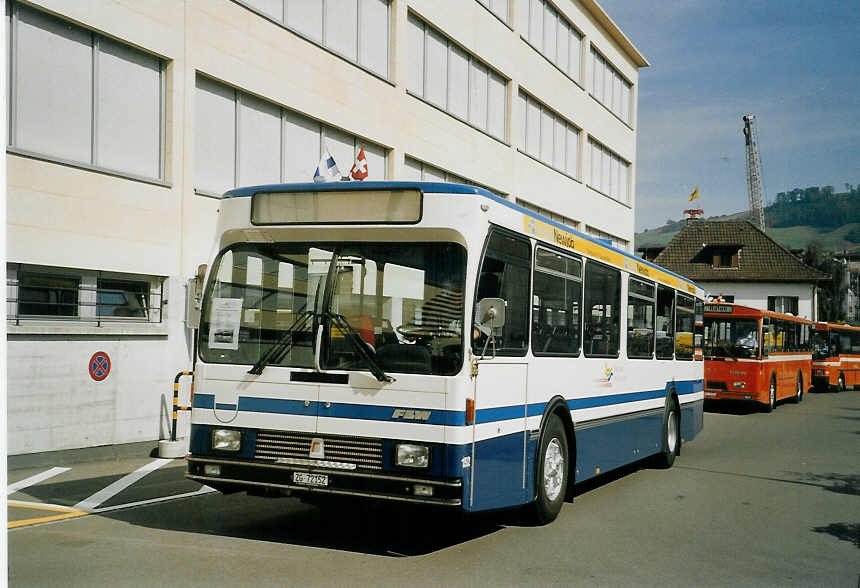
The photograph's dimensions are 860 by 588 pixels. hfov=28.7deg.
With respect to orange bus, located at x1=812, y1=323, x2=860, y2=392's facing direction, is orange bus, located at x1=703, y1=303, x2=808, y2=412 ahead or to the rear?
ahead

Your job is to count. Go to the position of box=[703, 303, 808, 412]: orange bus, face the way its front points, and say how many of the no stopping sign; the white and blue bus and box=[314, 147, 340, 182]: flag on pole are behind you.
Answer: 0

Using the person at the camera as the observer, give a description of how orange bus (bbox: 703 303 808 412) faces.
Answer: facing the viewer and to the left of the viewer

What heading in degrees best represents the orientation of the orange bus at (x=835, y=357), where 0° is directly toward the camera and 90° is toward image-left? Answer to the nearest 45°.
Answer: approximately 45°

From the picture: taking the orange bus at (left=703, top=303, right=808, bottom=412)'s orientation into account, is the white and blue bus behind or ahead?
ahead

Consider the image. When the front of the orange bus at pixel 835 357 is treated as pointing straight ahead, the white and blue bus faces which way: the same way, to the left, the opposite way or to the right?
the same way

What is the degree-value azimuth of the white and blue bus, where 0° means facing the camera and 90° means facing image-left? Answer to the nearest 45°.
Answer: approximately 45°

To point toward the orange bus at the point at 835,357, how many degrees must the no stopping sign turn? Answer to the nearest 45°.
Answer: approximately 90° to its left

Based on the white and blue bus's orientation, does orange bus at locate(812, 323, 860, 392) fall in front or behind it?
behind

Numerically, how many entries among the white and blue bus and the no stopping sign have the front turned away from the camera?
0

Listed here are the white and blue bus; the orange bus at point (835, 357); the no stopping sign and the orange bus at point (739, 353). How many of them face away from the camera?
0

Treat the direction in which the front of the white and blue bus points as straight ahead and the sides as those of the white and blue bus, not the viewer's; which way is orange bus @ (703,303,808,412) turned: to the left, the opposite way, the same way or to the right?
the same way

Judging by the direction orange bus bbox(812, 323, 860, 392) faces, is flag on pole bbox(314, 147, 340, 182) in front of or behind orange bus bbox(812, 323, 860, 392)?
in front

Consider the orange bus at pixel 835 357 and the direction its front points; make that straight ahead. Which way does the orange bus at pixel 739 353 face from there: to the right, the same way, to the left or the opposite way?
the same way
